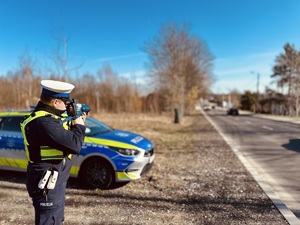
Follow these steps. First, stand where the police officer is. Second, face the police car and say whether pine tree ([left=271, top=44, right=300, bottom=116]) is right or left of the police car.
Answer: right

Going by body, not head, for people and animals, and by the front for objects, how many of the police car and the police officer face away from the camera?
0

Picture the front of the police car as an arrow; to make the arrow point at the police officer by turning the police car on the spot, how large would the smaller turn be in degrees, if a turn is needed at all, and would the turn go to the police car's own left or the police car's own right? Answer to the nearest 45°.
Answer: approximately 45° to the police car's own right

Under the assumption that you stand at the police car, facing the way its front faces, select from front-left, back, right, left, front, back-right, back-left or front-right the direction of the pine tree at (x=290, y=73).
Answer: left

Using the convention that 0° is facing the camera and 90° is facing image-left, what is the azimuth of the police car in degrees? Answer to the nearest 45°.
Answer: approximately 315°

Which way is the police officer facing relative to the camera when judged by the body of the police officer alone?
to the viewer's right

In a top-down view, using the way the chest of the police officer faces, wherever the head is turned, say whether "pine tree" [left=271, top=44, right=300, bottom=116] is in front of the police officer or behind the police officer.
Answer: in front

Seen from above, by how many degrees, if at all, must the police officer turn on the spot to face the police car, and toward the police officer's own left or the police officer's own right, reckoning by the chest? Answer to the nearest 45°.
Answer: approximately 90° to the police officer's own left
